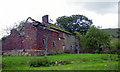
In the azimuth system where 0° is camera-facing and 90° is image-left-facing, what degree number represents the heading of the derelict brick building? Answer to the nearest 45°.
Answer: approximately 315°

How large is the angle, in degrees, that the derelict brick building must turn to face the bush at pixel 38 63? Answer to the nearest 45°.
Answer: approximately 45° to its right
